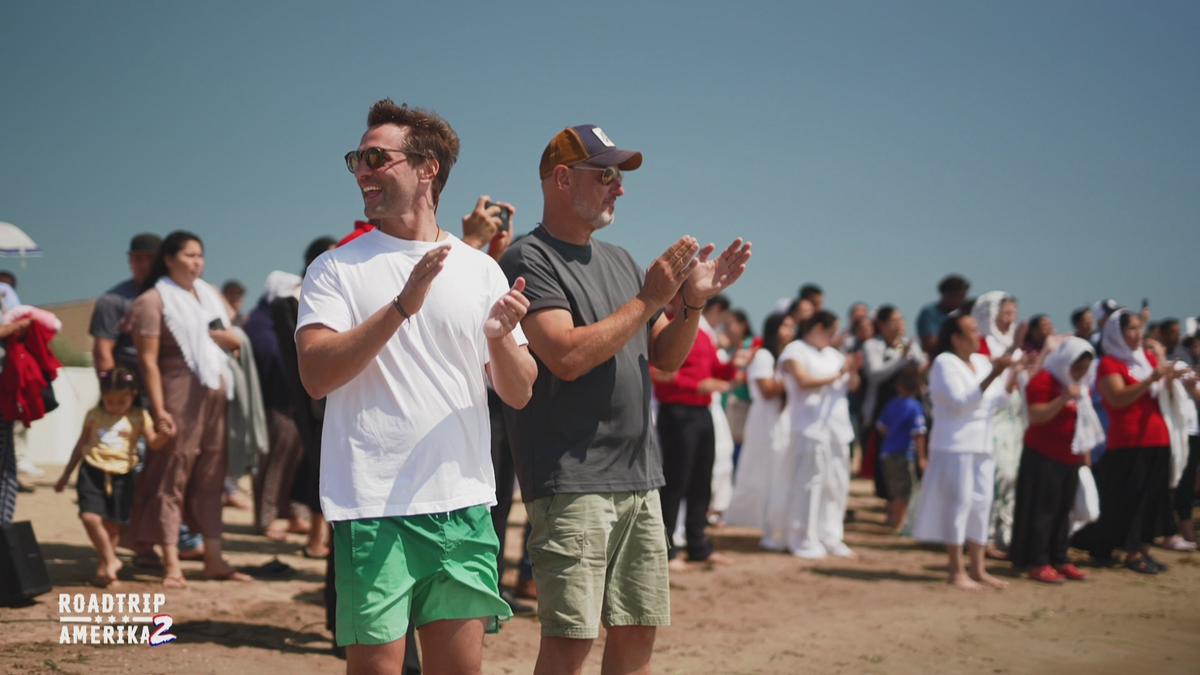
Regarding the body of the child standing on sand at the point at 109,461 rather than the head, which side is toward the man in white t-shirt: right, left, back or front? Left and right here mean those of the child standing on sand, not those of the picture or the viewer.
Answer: front

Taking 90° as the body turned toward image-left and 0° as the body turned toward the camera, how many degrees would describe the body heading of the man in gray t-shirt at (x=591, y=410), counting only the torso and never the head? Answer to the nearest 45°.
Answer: approximately 315°

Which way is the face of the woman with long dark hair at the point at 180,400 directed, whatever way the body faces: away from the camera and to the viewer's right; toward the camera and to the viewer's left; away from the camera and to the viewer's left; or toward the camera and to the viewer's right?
toward the camera and to the viewer's right

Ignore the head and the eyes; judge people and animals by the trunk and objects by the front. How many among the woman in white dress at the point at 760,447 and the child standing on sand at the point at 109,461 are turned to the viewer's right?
1

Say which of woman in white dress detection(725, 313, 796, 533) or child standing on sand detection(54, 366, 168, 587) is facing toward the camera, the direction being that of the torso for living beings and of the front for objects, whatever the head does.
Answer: the child standing on sand

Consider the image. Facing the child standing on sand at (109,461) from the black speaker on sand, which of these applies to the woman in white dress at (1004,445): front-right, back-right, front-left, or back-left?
front-right

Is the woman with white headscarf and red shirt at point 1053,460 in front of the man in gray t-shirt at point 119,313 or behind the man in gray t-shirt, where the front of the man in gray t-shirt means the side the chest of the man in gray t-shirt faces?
in front
